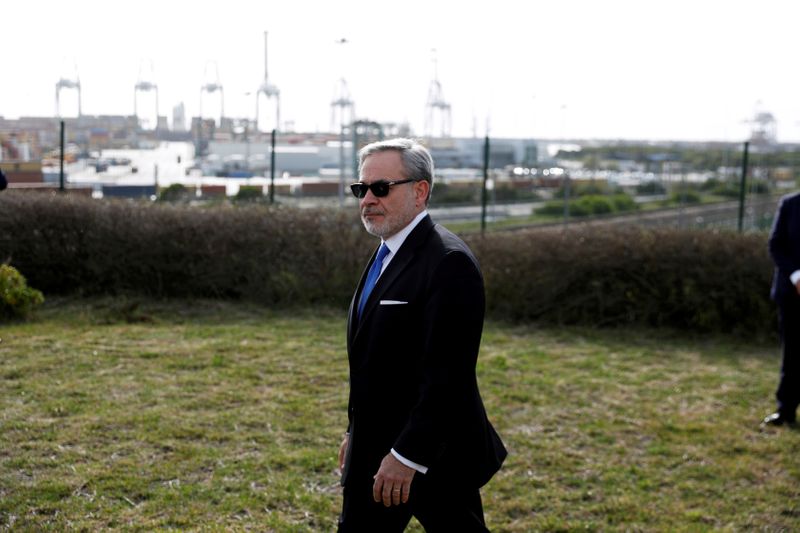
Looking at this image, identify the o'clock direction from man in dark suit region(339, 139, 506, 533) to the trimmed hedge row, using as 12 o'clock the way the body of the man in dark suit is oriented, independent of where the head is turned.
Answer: The trimmed hedge row is roughly at 5 o'clock from the man in dark suit.

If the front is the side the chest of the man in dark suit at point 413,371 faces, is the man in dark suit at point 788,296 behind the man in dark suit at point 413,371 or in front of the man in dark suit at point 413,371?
behind

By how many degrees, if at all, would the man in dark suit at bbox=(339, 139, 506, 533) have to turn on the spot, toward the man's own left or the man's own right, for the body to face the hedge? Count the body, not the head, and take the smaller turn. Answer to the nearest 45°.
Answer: approximately 135° to the man's own right

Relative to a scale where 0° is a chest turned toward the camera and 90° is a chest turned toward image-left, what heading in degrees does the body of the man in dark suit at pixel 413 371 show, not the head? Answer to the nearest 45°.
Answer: approximately 45°
